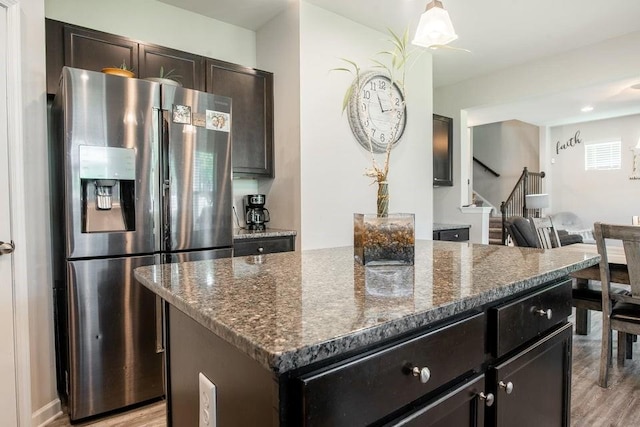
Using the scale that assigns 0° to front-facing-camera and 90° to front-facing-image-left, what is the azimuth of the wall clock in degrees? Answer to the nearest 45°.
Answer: approximately 315°

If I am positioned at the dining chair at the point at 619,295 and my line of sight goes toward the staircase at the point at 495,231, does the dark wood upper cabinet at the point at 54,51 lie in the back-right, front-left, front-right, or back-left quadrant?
back-left

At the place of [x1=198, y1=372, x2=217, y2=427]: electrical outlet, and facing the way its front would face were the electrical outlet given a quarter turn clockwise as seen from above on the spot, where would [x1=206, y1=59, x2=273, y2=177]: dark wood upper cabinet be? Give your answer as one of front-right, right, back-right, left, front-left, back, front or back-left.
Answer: front-right

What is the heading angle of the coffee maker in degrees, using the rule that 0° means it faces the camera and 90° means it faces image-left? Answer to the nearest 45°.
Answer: approximately 315°

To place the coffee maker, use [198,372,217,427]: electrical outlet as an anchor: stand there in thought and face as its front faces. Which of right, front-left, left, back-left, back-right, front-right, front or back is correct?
back-right

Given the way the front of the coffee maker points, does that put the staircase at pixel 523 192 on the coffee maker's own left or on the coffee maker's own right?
on the coffee maker's own left

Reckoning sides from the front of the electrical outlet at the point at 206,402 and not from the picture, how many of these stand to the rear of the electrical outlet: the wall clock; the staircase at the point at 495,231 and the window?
3

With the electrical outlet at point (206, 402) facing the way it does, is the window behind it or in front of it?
behind

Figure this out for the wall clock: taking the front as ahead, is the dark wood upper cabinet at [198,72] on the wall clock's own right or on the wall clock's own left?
on the wall clock's own right
